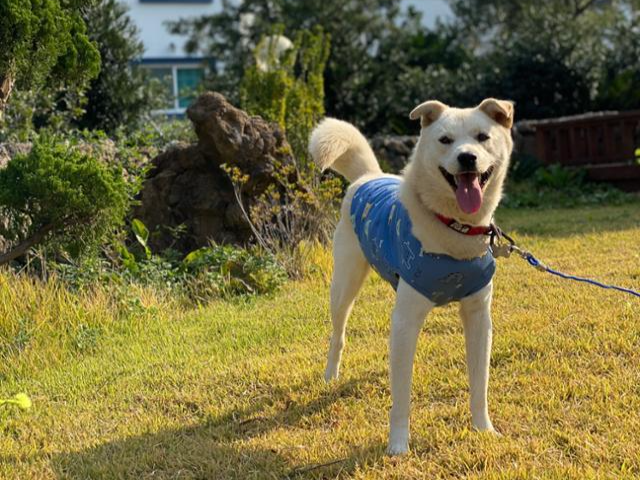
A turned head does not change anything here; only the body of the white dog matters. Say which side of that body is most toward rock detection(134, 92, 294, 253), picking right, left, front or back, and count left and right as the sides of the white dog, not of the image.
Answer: back

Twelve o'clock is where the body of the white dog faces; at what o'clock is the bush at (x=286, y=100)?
The bush is roughly at 7 o'clock from the white dog.

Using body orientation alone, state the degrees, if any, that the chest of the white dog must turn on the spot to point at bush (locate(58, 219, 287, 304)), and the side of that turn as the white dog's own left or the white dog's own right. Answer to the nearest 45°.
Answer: approximately 180°

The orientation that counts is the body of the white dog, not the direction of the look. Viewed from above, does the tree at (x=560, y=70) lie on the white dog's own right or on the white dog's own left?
on the white dog's own left

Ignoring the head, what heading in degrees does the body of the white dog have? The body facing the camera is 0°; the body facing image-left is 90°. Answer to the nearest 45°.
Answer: approximately 315°

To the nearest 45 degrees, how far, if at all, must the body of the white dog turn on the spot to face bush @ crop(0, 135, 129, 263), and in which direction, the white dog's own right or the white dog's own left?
approximately 180°

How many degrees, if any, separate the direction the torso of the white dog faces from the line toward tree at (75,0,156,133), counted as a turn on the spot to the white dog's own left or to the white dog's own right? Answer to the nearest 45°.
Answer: approximately 180°

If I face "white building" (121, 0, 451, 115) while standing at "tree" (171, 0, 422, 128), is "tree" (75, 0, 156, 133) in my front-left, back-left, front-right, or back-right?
back-left

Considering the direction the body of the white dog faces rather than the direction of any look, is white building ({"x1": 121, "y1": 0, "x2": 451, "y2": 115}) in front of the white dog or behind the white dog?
behind
